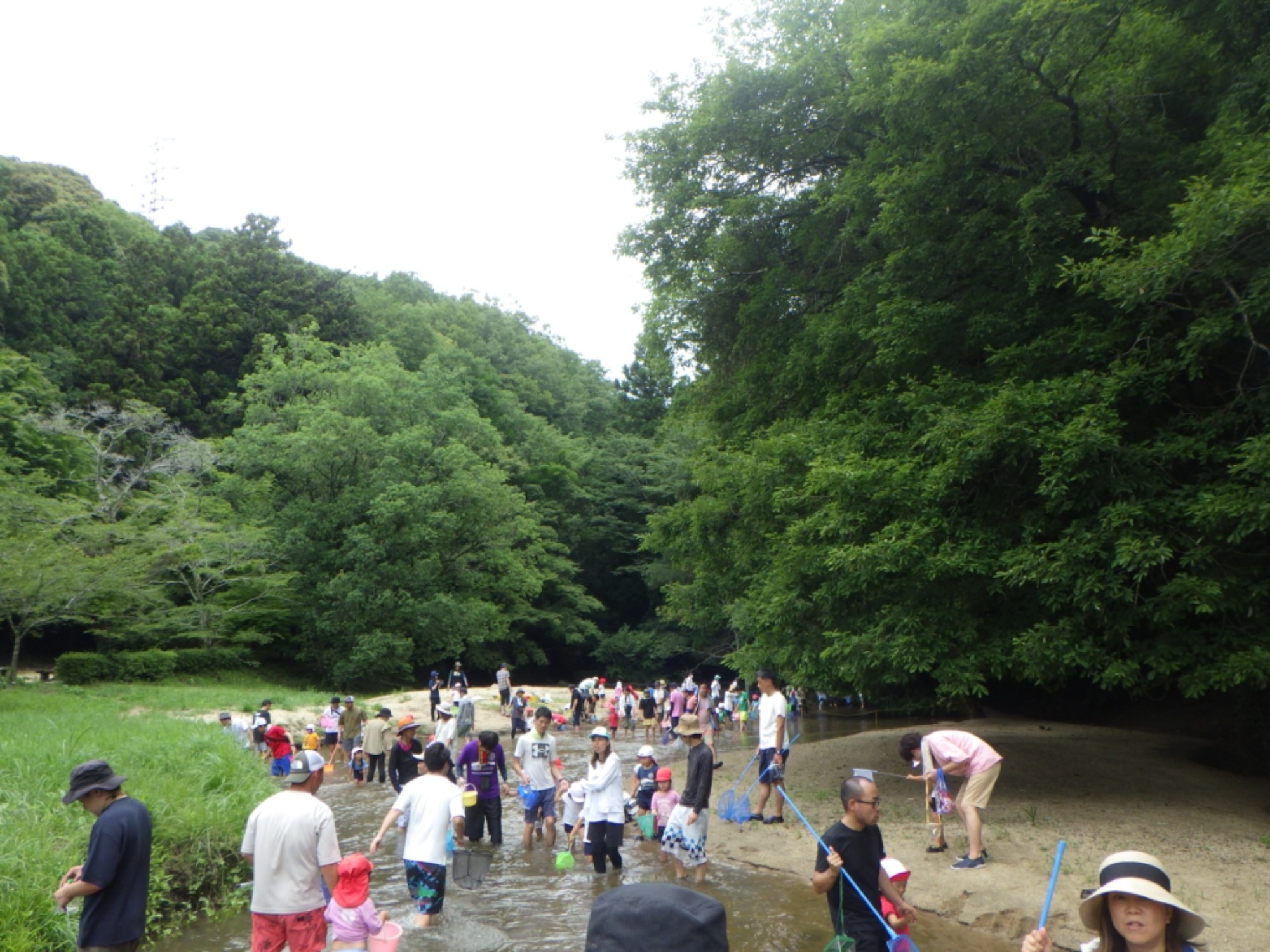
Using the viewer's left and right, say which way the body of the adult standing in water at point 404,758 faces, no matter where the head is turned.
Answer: facing the viewer and to the right of the viewer

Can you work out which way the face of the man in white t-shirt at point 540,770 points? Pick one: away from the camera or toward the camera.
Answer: toward the camera

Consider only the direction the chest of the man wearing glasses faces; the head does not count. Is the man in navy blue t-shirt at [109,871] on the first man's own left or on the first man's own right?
on the first man's own right

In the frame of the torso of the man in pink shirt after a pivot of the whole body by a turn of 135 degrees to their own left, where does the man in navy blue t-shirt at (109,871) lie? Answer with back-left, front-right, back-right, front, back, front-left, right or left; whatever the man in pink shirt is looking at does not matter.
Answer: right

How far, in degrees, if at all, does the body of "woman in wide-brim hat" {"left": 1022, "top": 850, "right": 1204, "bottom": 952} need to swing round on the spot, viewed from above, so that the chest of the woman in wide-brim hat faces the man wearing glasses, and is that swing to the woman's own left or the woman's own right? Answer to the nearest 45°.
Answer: approximately 135° to the woman's own right

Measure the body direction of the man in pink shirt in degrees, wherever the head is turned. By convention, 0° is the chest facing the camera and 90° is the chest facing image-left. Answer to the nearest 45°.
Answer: approximately 90°

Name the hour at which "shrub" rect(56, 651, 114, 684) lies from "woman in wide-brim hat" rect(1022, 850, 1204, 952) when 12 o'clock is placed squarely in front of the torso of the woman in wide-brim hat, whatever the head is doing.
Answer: The shrub is roughly at 4 o'clock from the woman in wide-brim hat.

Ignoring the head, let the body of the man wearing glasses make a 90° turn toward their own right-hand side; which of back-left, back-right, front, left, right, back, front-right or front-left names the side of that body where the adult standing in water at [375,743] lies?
right

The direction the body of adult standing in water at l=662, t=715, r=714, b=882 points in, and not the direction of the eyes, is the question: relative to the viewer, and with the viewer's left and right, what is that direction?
facing to the left of the viewer

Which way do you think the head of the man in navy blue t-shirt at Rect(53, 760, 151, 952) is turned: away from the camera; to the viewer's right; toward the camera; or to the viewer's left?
to the viewer's left

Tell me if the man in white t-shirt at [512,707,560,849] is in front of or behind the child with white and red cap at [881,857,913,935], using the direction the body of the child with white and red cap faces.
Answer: behind
